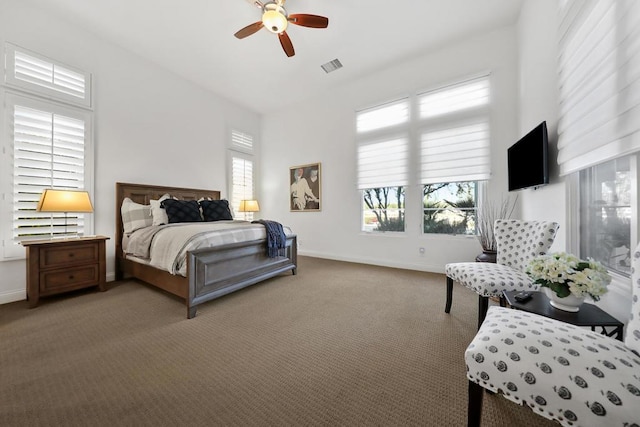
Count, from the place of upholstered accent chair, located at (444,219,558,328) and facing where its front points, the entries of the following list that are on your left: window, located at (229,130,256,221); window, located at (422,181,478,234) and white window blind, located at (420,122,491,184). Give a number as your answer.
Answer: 0

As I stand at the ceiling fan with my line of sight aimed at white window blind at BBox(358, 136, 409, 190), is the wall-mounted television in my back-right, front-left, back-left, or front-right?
front-right

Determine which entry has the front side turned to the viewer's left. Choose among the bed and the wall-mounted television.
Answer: the wall-mounted television

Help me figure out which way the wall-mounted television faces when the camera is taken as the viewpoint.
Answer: facing to the left of the viewer

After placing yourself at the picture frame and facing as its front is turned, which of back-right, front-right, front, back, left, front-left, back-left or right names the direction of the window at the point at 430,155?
left

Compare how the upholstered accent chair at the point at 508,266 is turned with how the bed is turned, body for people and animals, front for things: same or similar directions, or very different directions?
very different directions

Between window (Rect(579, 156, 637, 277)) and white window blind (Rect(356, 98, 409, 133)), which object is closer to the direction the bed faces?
the window

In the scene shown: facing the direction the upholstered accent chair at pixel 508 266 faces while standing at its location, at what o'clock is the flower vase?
The flower vase is roughly at 10 o'clock from the upholstered accent chair.

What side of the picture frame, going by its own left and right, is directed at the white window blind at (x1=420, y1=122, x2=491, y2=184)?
left

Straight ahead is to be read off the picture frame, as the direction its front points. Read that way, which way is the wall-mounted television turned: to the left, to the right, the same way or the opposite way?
to the right

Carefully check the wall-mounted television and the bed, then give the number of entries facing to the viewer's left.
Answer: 1

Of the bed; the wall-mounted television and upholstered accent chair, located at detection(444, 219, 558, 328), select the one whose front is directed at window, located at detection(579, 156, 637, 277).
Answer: the bed

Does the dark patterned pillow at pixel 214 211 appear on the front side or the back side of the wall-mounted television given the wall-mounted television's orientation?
on the front side

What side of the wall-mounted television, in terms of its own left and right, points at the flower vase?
left

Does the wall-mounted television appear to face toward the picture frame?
yes

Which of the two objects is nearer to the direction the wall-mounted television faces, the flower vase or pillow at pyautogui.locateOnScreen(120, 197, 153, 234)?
the pillow

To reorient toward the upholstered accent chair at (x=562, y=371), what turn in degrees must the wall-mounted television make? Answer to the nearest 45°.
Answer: approximately 90° to its left

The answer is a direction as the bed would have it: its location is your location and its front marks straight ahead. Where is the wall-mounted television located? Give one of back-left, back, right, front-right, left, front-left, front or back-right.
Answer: front

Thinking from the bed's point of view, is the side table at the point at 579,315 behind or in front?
in front

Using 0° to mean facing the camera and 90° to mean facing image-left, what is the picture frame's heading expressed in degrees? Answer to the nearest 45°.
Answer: approximately 45°

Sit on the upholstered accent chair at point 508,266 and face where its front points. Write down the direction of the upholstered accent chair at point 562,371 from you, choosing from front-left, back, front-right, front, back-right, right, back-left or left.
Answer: front-left
